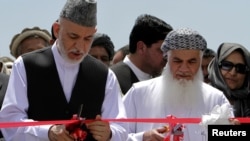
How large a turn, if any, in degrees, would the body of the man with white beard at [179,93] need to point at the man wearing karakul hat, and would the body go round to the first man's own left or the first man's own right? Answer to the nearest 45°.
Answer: approximately 45° to the first man's own right

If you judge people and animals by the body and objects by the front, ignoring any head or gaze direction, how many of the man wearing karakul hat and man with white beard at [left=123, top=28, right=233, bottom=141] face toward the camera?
2

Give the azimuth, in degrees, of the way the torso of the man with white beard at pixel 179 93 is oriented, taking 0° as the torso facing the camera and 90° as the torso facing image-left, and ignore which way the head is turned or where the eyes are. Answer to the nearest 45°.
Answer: approximately 0°

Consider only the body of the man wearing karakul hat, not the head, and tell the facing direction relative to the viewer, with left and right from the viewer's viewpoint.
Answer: facing the viewer

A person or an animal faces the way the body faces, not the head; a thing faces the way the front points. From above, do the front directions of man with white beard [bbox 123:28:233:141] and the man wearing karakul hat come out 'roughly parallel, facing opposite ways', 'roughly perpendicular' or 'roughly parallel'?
roughly parallel

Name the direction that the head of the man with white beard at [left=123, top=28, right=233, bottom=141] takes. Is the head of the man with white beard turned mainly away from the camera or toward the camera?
toward the camera
